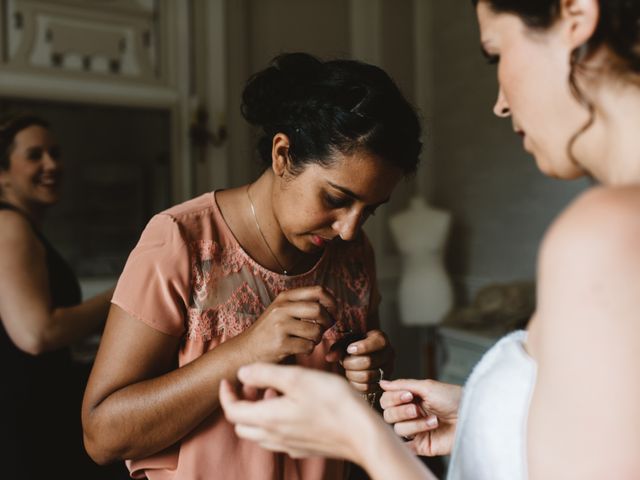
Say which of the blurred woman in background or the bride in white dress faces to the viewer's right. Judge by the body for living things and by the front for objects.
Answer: the blurred woman in background

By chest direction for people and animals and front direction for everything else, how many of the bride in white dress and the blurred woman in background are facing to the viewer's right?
1

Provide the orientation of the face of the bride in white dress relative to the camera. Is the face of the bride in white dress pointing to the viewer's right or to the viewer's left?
to the viewer's left

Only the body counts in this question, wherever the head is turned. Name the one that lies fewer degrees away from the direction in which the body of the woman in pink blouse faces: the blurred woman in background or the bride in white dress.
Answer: the bride in white dress

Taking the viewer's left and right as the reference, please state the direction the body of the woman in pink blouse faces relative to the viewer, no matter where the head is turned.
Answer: facing the viewer and to the right of the viewer

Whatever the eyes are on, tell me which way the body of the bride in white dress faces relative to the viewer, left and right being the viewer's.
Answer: facing to the left of the viewer

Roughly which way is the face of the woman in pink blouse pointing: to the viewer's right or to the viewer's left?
to the viewer's right

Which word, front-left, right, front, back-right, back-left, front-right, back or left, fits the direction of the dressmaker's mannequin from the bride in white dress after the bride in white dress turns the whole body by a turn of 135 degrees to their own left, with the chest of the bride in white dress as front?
back-left

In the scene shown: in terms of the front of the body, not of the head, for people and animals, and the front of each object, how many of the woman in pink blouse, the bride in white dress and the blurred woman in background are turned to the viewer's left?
1

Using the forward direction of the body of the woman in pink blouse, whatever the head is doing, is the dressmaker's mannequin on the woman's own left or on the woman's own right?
on the woman's own left

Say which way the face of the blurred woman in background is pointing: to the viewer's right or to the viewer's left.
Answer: to the viewer's right
